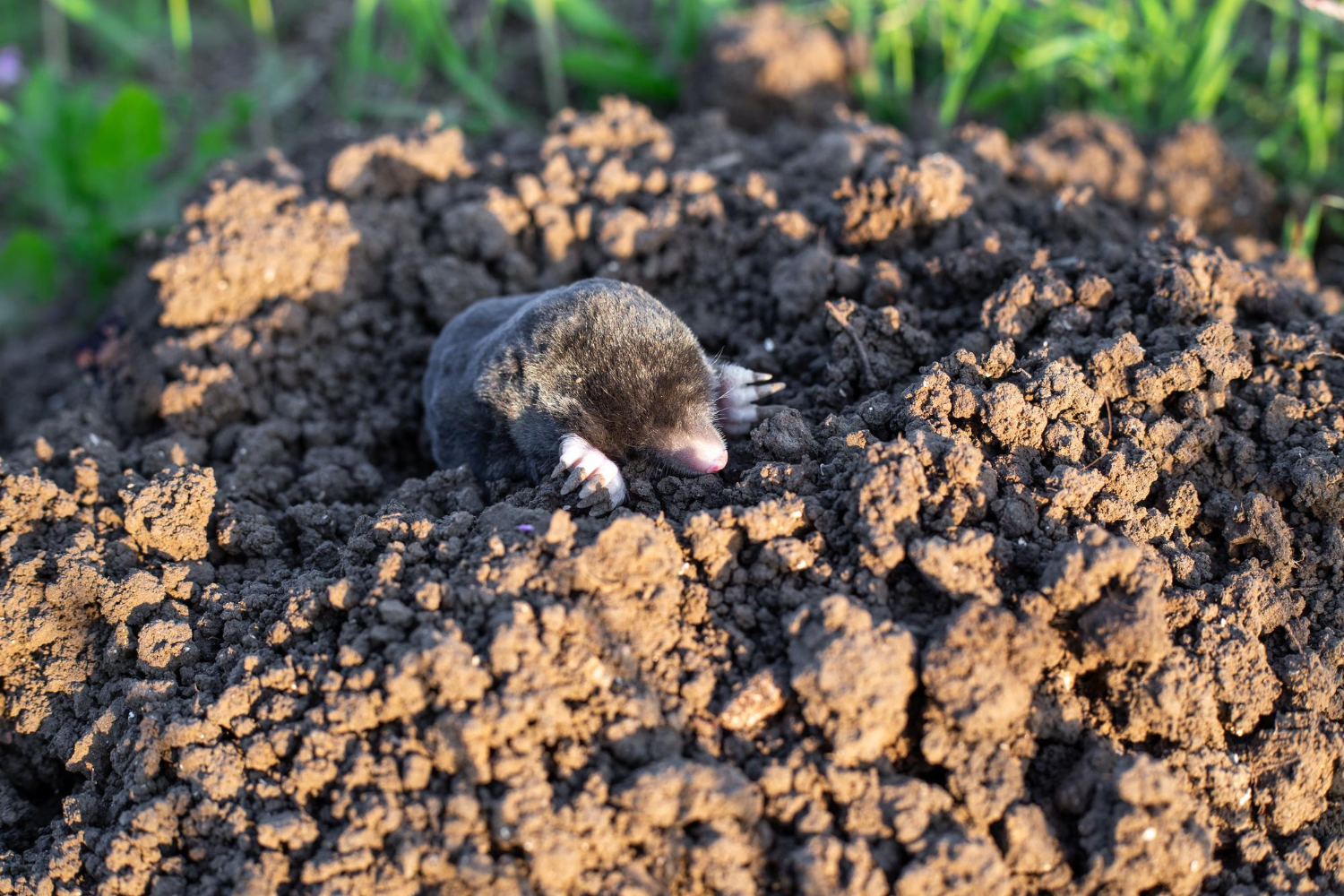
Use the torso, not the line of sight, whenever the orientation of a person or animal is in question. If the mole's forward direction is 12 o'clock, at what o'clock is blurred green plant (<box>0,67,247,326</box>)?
The blurred green plant is roughly at 6 o'clock from the mole.

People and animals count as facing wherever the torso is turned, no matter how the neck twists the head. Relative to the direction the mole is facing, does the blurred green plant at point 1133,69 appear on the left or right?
on its left

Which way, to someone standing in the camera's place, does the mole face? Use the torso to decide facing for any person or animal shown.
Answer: facing the viewer and to the right of the viewer

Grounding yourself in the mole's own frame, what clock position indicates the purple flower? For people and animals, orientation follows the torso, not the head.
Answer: The purple flower is roughly at 6 o'clock from the mole.
